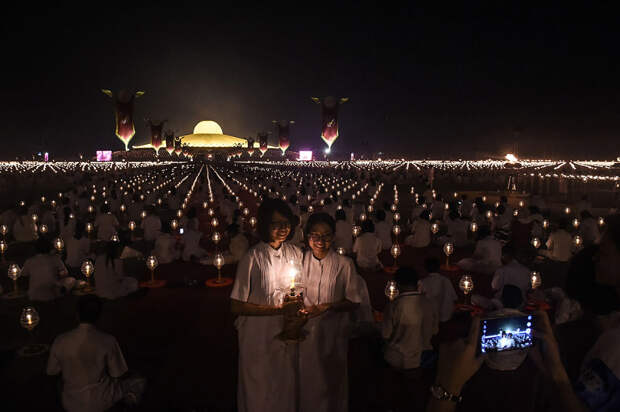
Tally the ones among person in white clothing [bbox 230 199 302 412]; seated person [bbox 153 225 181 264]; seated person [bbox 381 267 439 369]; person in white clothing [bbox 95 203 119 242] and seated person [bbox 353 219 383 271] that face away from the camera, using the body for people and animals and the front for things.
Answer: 4

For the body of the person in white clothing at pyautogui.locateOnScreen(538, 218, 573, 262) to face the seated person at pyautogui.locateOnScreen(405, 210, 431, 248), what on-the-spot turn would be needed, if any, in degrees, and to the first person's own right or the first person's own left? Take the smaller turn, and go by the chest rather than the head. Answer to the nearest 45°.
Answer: approximately 45° to the first person's own left

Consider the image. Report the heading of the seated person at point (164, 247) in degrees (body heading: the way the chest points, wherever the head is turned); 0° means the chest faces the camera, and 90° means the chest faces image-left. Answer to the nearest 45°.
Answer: approximately 180°

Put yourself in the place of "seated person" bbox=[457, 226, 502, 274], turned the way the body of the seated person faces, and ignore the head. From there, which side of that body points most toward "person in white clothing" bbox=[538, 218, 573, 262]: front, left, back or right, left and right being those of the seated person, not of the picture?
right

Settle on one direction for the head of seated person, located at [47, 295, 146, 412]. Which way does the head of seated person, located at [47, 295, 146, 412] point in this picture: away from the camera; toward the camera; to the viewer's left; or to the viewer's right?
away from the camera

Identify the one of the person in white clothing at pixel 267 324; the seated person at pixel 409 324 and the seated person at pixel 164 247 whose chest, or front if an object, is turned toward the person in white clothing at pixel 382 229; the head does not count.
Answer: the seated person at pixel 409 324

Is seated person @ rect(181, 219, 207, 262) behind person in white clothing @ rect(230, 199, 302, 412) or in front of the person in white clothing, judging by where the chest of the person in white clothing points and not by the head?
behind

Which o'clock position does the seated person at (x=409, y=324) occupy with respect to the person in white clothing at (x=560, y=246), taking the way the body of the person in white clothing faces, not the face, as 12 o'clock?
The seated person is roughly at 8 o'clock from the person in white clothing.

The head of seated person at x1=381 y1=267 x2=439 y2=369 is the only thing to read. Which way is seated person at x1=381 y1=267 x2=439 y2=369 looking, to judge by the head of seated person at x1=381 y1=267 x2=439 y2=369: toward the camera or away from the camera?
away from the camera

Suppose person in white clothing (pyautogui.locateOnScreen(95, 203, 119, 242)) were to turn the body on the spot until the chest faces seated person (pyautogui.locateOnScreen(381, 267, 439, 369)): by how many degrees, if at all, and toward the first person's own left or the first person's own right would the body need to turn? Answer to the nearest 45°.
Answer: approximately 180°

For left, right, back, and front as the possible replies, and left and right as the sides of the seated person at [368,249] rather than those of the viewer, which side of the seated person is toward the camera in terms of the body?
back

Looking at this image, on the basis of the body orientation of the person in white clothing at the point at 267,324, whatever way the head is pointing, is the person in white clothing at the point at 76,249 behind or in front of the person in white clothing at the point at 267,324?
behind

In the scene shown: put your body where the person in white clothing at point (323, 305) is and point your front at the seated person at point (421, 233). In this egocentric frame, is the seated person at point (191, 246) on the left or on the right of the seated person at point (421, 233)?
left

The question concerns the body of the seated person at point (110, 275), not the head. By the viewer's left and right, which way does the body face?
facing away from the viewer and to the right of the viewer

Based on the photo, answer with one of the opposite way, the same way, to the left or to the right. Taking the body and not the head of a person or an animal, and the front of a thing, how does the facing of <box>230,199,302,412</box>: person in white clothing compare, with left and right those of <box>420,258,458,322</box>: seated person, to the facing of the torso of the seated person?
the opposite way

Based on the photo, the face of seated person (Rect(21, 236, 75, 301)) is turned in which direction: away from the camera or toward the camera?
away from the camera
